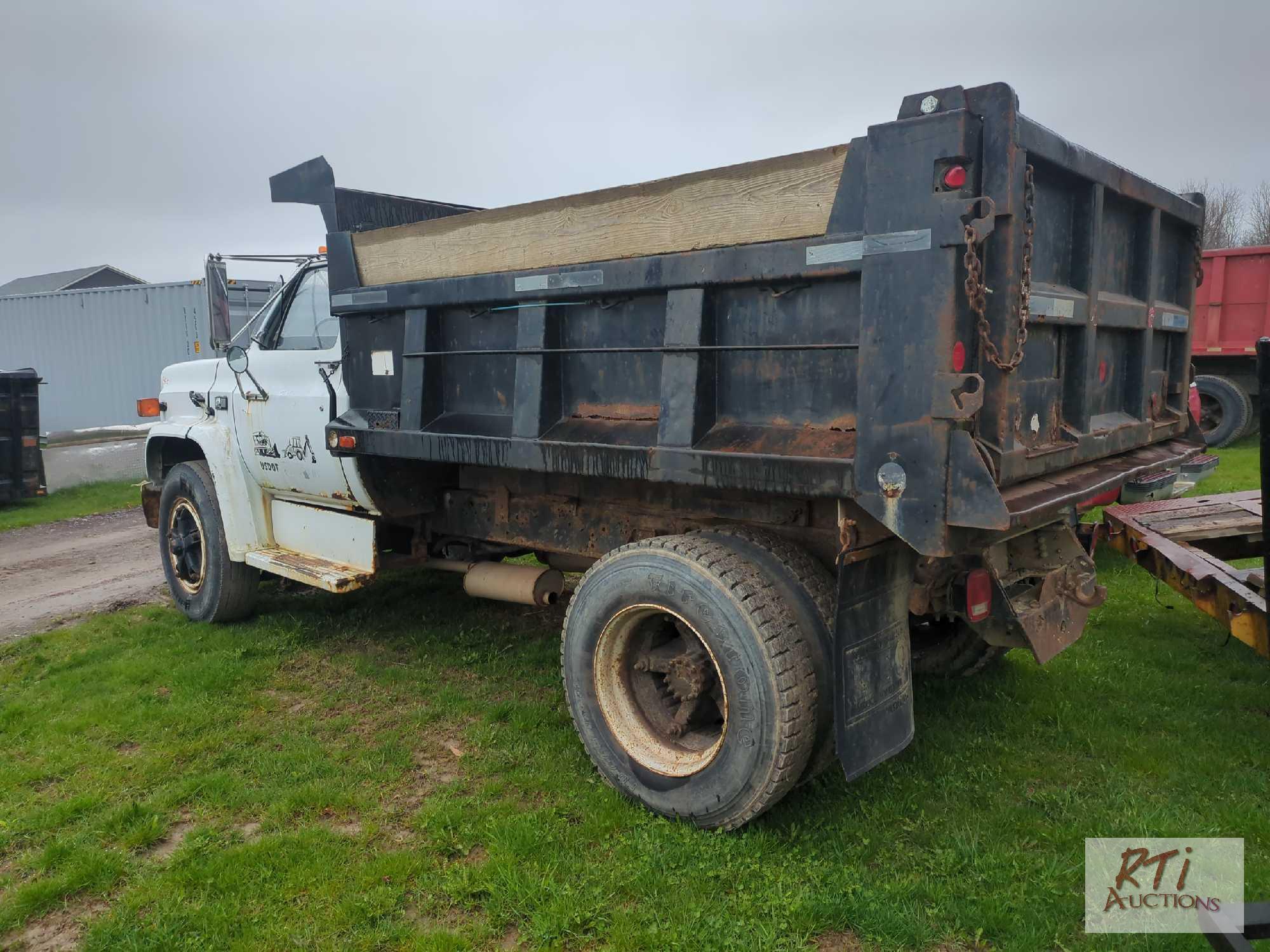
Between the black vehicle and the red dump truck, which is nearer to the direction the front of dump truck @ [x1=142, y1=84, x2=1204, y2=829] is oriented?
the black vehicle

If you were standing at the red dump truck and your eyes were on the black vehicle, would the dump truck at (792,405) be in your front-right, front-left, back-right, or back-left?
front-left

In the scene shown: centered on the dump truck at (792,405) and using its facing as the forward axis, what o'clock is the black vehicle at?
The black vehicle is roughly at 12 o'clock from the dump truck.

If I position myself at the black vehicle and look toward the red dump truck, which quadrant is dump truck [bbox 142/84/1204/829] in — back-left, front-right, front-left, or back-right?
front-right

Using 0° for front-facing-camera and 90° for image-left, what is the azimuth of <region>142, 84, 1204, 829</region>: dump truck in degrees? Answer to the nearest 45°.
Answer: approximately 135°

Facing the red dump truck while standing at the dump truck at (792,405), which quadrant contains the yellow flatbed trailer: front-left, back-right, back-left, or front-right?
front-right

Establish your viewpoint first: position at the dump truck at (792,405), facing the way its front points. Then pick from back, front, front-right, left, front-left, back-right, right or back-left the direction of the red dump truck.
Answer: right
